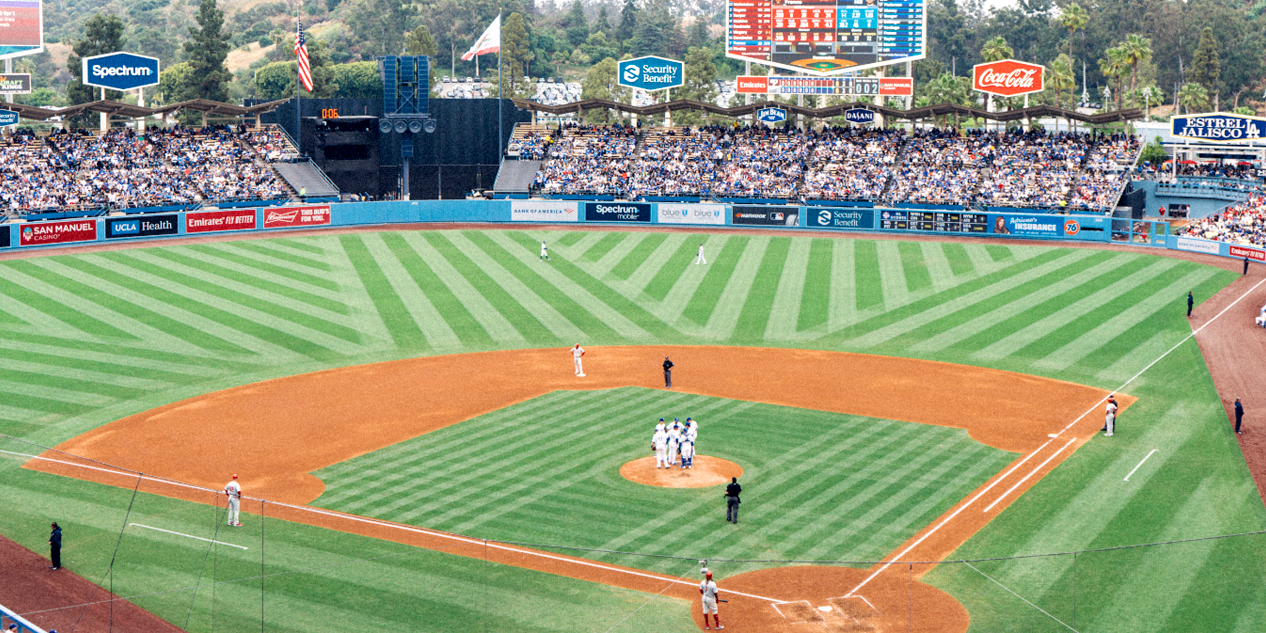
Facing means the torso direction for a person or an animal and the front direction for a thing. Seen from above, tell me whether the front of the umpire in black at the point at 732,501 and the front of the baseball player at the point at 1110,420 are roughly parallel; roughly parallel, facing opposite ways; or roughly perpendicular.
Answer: roughly perpendicular

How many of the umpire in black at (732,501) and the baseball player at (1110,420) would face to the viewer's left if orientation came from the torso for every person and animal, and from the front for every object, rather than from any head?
1

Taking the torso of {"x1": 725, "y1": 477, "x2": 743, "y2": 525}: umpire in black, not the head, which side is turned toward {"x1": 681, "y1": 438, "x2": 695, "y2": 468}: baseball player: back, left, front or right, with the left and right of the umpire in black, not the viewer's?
front

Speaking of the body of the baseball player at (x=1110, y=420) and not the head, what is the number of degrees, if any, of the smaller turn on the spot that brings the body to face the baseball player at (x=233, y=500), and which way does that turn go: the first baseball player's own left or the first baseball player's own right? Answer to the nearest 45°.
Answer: approximately 45° to the first baseball player's own left

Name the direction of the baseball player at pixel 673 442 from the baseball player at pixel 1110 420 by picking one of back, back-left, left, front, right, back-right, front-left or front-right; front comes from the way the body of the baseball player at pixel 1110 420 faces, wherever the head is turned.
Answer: front-left

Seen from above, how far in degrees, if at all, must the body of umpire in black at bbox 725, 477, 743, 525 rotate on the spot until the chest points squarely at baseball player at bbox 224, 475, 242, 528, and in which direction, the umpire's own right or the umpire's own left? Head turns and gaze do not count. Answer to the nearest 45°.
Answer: approximately 90° to the umpire's own left

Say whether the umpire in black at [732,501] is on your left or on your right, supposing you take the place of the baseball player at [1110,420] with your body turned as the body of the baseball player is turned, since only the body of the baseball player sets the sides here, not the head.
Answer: on your left

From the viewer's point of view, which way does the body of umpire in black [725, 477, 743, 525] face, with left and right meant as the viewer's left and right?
facing away from the viewer

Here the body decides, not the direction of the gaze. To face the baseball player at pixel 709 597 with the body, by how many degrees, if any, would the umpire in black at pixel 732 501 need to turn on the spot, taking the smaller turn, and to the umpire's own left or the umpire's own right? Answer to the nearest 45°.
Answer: approximately 180°

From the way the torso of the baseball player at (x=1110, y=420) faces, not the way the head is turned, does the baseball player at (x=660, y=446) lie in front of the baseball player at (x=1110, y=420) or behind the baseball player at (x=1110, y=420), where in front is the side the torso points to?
in front

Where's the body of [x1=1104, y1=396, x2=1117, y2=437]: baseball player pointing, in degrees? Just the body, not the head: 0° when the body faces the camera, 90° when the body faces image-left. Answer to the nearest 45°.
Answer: approximately 90°
